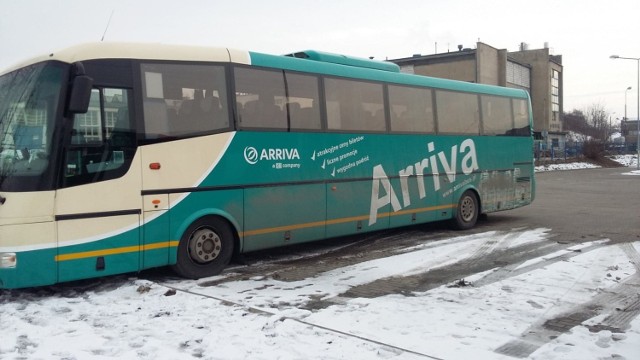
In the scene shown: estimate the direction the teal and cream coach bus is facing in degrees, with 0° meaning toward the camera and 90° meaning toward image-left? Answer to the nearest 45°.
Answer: approximately 45°
